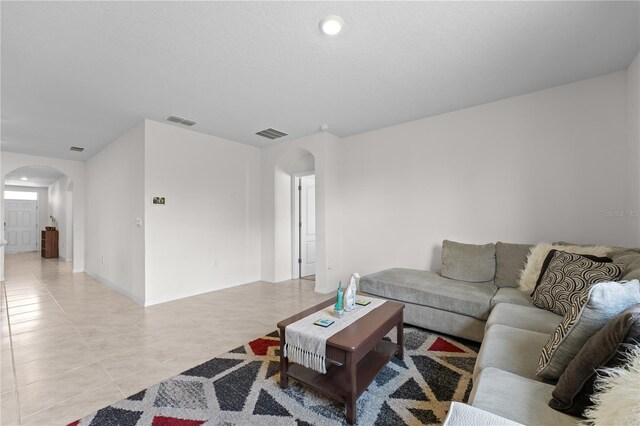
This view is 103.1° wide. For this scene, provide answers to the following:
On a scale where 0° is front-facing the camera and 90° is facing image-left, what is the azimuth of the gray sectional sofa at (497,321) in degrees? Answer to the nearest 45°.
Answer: approximately 90°

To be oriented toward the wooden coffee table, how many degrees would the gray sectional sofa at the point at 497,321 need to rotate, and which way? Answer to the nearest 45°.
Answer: approximately 45° to its left

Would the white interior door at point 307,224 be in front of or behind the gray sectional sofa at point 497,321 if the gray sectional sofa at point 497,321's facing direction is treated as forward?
in front

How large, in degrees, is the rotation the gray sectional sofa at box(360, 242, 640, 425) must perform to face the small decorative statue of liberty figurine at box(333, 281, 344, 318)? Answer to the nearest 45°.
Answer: approximately 45° to its left

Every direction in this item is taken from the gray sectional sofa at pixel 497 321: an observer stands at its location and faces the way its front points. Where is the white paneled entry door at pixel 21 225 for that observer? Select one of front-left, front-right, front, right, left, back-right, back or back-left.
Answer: front
